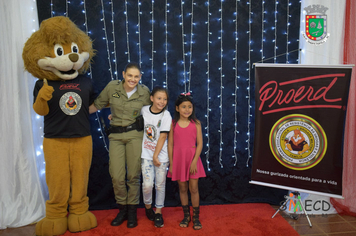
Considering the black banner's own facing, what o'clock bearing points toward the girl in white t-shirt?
The girl in white t-shirt is roughly at 2 o'clock from the black banner.

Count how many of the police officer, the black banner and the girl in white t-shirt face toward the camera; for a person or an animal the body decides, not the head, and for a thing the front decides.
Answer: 3

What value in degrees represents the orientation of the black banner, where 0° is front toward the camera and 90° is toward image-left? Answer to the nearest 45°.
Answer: approximately 0°

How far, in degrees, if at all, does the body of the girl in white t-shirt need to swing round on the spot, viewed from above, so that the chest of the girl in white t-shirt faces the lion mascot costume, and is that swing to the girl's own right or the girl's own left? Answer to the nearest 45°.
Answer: approximately 90° to the girl's own right

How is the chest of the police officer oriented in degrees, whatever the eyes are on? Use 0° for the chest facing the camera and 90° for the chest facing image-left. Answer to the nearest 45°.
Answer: approximately 0°

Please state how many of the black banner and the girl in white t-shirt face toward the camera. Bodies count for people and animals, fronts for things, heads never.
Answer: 2

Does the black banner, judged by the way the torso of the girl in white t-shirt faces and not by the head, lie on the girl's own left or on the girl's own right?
on the girl's own left
